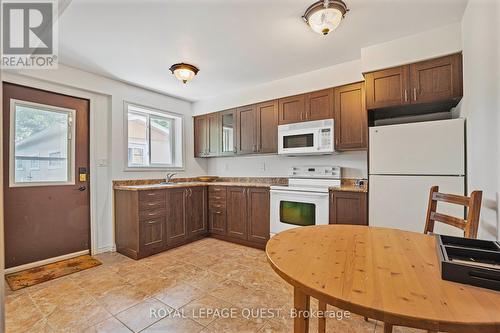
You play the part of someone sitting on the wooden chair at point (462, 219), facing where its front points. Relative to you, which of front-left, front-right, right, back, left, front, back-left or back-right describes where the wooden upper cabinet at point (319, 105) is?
right

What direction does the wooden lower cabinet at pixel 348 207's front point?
toward the camera

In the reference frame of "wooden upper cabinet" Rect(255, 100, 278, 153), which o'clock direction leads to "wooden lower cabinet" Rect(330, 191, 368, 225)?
The wooden lower cabinet is roughly at 9 o'clock from the wooden upper cabinet.

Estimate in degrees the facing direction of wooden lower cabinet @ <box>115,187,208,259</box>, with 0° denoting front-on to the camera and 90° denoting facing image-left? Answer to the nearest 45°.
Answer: approximately 315°

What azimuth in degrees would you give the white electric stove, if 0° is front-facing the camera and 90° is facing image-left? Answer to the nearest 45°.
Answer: approximately 45°

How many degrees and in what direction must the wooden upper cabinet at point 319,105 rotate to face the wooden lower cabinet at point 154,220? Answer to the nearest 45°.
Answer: approximately 45° to its right

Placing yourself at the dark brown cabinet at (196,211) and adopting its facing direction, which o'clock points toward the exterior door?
The exterior door is roughly at 4 o'clock from the dark brown cabinet.

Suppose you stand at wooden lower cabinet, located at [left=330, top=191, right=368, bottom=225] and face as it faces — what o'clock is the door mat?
The door mat is roughly at 2 o'clock from the wooden lower cabinet.

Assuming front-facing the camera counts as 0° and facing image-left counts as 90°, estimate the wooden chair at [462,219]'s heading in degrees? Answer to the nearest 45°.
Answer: approximately 45°

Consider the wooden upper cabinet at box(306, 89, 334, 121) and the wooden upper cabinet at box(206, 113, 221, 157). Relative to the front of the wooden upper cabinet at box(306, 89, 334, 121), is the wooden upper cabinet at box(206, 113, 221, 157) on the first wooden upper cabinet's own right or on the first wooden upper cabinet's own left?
on the first wooden upper cabinet's own right

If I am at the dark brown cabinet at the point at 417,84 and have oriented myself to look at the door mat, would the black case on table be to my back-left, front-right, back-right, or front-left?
front-left

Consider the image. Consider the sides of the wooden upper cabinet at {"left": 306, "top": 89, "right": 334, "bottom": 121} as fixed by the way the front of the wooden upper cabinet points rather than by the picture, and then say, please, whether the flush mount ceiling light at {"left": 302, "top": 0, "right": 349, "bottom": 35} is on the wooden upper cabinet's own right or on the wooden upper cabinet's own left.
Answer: on the wooden upper cabinet's own left

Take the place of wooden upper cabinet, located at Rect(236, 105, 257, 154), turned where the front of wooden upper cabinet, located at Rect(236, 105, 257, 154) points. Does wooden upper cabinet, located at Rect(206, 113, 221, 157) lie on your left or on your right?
on your right
